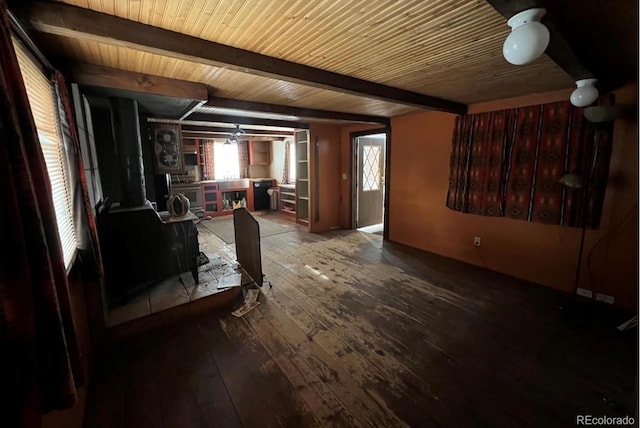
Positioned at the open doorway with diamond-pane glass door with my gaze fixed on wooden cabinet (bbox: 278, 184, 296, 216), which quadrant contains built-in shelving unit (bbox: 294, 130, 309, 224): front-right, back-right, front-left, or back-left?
front-left

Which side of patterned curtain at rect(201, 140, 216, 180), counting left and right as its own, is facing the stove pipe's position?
front

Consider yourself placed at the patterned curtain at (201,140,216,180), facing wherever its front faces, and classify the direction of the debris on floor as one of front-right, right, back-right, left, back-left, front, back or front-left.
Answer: front

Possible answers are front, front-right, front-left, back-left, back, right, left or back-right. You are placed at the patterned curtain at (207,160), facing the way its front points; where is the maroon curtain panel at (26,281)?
front

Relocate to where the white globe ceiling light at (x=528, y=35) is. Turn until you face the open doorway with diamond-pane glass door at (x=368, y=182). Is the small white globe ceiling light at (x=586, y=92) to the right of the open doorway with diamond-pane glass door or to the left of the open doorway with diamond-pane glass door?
right

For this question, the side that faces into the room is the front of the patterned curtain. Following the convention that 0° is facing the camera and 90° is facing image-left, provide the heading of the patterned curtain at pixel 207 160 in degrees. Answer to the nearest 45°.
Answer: approximately 0°

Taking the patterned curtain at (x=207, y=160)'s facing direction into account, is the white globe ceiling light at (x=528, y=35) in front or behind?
in front

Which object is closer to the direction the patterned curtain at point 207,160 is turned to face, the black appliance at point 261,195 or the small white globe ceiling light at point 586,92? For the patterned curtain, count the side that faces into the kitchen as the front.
the small white globe ceiling light

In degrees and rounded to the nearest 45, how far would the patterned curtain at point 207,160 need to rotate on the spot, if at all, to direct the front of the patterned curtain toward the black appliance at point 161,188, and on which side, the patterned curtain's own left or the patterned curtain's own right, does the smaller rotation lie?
0° — it already faces it

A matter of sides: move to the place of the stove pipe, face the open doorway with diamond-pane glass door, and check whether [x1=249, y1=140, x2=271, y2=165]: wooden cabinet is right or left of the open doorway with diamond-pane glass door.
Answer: left

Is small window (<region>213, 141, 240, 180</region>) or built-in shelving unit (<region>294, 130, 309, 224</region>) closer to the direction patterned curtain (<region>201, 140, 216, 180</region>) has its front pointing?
the built-in shelving unit

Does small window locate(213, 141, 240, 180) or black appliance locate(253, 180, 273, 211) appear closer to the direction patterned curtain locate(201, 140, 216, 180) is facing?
the black appliance

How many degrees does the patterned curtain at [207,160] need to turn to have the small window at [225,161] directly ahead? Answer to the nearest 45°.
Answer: approximately 135° to its left

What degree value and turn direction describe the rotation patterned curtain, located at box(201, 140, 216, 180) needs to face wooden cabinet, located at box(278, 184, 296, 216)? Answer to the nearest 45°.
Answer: approximately 45° to its left

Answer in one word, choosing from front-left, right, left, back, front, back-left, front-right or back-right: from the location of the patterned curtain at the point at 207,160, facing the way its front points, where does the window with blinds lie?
front

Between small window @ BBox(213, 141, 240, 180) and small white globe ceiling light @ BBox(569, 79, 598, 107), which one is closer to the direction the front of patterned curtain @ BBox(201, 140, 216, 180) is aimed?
the small white globe ceiling light

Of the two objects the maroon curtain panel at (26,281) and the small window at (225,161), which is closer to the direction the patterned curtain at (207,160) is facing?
the maroon curtain panel

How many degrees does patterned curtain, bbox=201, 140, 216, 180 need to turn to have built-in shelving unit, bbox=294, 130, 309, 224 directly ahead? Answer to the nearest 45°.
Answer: approximately 45° to its left

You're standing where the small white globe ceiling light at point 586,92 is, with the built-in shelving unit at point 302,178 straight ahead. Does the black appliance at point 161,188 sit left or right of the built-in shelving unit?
left
